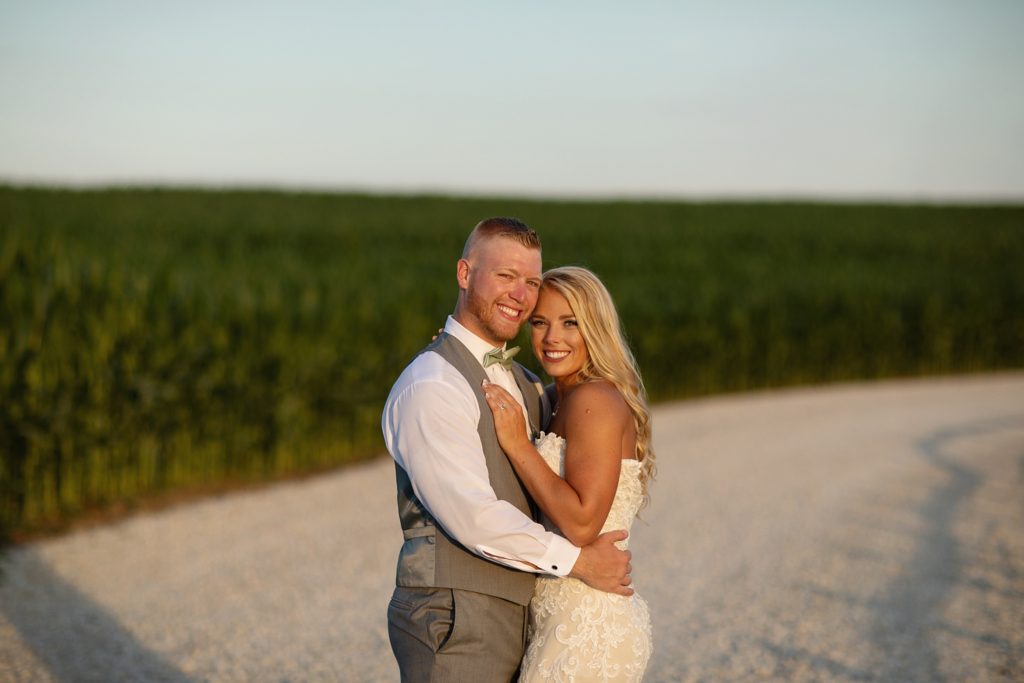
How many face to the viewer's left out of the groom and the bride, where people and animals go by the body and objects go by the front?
1

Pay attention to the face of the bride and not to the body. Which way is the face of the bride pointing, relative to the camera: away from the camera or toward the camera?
toward the camera

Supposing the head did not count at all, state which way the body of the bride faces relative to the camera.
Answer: to the viewer's left

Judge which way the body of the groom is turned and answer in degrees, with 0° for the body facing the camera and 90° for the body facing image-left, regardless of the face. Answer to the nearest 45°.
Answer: approximately 315°
